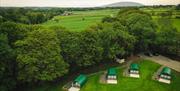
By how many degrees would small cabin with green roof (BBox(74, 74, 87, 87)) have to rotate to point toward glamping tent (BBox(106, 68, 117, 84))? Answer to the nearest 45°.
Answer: approximately 135° to its left

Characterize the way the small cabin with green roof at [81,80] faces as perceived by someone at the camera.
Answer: facing the viewer and to the left of the viewer

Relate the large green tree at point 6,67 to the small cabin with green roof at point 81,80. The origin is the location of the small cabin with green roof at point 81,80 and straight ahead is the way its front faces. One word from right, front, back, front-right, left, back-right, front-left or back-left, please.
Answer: front-right

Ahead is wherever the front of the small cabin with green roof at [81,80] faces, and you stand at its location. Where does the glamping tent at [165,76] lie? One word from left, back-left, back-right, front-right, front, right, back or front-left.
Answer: back-left
